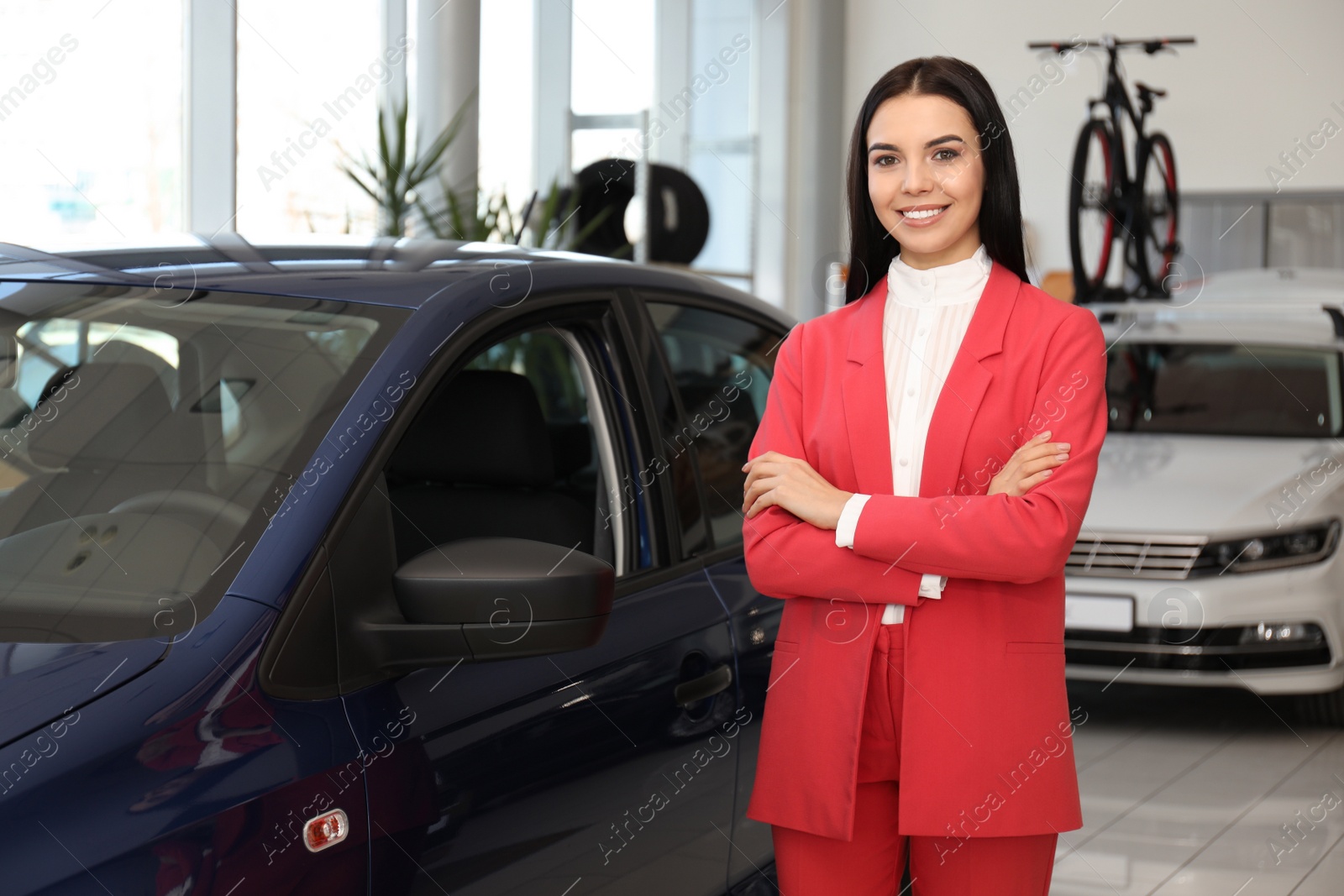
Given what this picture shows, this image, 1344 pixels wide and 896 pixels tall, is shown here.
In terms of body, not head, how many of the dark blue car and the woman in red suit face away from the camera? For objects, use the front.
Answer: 0

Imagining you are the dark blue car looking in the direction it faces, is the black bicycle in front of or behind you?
behind

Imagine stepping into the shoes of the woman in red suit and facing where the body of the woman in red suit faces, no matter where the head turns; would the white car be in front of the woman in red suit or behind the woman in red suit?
behind

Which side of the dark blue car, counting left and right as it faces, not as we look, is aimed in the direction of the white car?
back

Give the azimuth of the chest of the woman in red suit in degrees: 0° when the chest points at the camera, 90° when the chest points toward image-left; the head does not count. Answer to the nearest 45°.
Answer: approximately 0°

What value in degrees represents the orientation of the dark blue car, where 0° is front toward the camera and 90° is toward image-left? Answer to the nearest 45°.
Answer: approximately 45°
